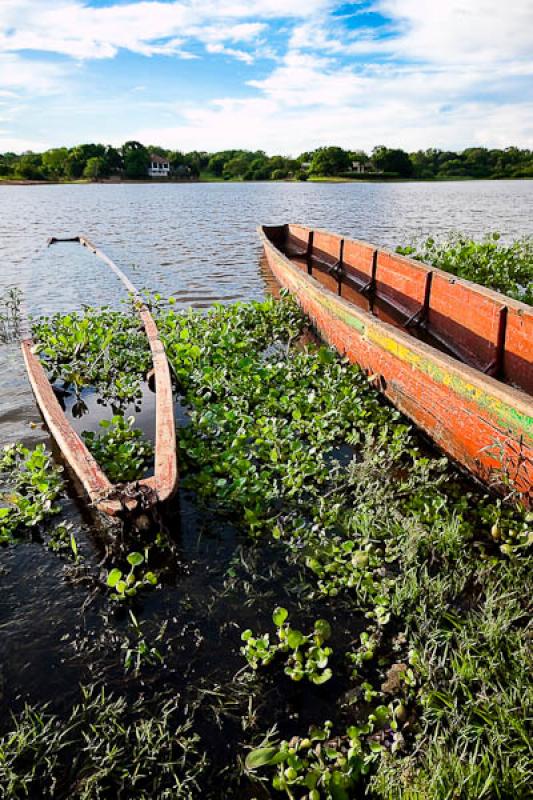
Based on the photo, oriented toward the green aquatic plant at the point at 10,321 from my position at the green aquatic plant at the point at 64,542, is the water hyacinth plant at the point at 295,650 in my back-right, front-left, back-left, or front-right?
back-right

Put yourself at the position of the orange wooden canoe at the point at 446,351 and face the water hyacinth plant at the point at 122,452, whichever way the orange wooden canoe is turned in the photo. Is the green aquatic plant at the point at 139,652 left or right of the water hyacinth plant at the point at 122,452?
left
